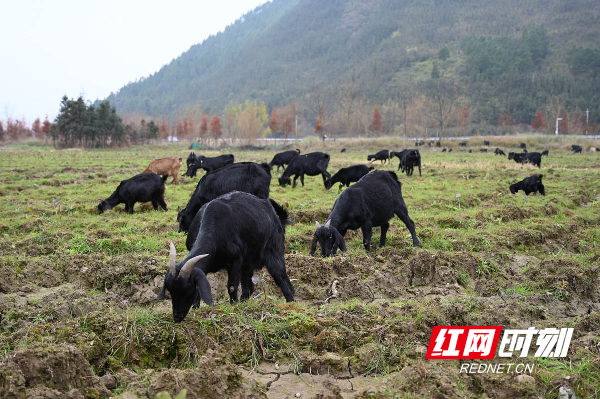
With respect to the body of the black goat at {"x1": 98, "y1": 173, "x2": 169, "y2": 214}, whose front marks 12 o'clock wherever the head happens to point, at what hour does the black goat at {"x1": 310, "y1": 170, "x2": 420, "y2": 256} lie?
the black goat at {"x1": 310, "y1": 170, "x2": 420, "y2": 256} is roughly at 8 o'clock from the black goat at {"x1": 98, "y1": 173, "x2": 169, "y2": 214}.

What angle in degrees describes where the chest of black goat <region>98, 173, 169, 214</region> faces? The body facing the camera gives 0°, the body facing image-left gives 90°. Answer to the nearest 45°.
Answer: approximately 90°

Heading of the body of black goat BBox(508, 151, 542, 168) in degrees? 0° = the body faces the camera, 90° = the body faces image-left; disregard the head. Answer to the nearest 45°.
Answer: approximately 90°

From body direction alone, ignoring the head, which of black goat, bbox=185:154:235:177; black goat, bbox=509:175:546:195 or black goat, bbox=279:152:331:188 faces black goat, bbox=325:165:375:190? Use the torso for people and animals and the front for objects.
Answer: black goat, bbox=509:175:546:195

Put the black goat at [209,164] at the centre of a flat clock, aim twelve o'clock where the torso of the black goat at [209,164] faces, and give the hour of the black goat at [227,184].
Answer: the black goat at [227,184] is roughly at 9 o'clock from the black goat at [209,164].

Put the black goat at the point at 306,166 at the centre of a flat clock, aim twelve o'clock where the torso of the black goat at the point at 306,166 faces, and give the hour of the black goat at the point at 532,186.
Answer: the black goat at the point at 532,186 is roughly at 7 o'clock from the black goat at the point at 306,166.

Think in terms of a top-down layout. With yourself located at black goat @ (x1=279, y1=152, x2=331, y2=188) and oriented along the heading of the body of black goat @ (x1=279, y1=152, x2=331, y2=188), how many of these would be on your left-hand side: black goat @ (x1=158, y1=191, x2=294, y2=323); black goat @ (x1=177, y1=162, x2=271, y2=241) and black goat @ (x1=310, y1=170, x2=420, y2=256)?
3

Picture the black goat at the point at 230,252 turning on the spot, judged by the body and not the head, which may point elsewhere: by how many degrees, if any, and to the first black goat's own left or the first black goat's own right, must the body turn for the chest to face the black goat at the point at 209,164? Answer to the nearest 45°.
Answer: approximately 135° to the first black goat's own right

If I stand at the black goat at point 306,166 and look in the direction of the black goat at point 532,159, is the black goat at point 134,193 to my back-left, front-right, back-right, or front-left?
back-right

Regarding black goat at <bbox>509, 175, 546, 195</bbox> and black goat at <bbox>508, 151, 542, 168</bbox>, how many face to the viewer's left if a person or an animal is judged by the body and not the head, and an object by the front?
2

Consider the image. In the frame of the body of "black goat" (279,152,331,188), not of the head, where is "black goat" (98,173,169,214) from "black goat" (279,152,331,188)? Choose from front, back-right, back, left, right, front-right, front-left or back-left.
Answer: front-left

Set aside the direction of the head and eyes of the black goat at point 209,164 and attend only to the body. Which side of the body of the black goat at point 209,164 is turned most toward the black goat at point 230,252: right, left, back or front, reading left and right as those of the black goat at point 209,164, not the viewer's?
left

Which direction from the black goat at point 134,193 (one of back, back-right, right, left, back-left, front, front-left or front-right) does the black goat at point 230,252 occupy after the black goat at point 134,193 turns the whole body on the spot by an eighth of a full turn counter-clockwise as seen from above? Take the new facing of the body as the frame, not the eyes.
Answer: front-left

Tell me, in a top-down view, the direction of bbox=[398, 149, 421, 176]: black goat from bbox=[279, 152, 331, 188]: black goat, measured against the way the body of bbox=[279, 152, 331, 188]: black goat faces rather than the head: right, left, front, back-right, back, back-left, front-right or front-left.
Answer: back-right

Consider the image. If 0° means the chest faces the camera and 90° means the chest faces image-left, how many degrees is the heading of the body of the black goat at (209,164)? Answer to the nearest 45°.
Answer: approximately 90°

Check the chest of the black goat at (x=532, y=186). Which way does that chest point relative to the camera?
to the viewer's left

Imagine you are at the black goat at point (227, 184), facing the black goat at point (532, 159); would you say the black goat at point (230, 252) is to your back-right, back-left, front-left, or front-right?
back-right
